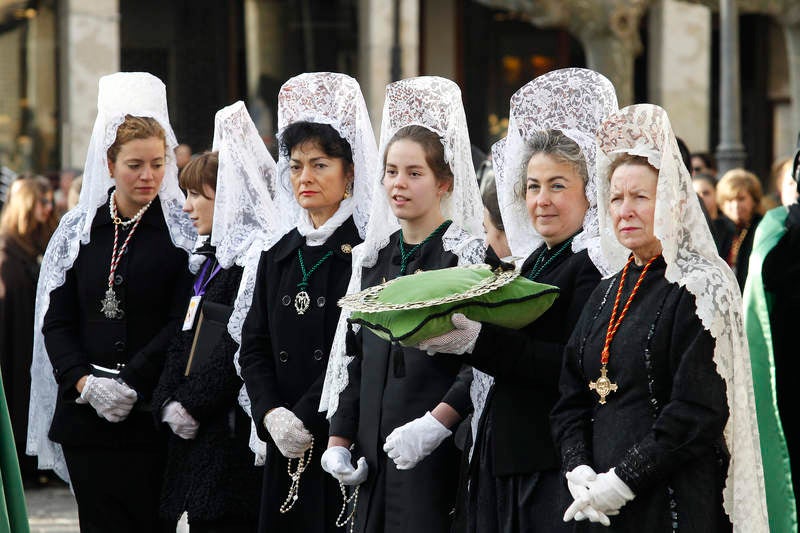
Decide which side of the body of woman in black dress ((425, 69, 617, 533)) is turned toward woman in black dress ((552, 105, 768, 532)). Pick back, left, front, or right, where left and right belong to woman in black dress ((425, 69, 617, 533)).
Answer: left

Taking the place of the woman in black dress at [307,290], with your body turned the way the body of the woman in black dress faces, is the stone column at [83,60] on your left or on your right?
on your right

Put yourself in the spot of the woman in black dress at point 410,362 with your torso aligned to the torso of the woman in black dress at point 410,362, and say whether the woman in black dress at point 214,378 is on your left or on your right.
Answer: on your right

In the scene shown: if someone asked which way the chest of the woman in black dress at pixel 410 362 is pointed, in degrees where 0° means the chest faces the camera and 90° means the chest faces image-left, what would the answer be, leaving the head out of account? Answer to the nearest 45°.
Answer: approximately 45°

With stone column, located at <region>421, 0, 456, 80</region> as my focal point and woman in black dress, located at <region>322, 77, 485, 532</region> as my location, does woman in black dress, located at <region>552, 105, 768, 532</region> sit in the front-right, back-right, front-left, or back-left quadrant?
back-right

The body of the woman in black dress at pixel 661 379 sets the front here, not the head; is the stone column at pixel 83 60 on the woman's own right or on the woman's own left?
on the woman's own right

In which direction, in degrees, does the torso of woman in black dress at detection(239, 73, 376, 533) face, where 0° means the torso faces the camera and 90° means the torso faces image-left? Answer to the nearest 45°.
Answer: approximately 45°
